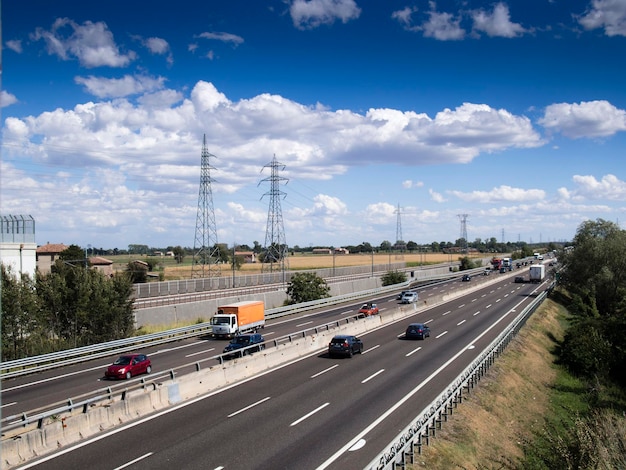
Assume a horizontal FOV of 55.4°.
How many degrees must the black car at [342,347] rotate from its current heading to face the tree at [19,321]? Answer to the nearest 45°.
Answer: approximately 135° to its left

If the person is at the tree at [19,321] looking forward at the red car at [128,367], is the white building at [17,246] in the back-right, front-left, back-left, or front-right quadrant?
back-left

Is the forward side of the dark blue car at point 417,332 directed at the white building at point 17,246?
no

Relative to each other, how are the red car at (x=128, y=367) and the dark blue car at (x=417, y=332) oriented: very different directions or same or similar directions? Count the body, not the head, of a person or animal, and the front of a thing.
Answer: very different directions

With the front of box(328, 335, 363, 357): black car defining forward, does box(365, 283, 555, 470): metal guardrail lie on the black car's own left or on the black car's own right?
on the black car's own right

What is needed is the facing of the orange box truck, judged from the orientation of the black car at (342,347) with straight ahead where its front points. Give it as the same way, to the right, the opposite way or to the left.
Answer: the opposite way

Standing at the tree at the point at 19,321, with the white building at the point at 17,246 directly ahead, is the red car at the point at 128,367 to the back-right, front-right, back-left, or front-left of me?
back-right

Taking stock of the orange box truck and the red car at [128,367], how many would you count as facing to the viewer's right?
0

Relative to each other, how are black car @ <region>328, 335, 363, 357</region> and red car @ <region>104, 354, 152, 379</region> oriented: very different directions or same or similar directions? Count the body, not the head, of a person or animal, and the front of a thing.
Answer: very different directions

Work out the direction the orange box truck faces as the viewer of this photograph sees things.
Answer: facing the viewer and to the left of the viewer

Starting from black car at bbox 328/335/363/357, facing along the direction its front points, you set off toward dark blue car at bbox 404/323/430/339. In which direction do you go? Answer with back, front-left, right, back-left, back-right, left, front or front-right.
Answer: front

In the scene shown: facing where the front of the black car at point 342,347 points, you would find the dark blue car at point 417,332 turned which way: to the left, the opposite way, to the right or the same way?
the same way

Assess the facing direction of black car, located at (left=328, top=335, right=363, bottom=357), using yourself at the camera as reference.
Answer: facing away from the viewer and to the right of the viewer

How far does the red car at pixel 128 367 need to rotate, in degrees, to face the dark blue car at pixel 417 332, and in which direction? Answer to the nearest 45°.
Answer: approximately 135° to its left

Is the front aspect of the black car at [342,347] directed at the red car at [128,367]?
no

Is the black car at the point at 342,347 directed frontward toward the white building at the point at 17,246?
no

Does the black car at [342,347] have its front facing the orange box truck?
no

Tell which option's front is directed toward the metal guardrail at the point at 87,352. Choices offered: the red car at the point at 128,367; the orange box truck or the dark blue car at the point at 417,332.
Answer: the orange box truck
